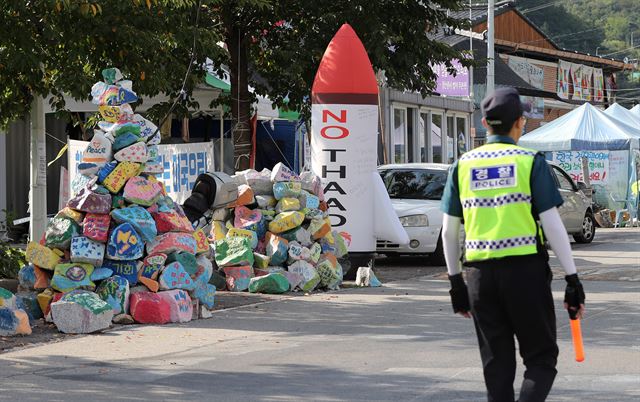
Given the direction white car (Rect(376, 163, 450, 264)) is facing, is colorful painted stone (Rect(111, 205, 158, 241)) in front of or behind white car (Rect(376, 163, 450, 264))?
in front

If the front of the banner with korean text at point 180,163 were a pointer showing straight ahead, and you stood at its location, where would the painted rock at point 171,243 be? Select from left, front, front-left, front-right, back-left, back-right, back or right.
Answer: front

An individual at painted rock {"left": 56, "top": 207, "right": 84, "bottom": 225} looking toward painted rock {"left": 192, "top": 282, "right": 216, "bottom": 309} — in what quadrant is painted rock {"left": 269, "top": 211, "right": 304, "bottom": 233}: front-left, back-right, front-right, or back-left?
front-left

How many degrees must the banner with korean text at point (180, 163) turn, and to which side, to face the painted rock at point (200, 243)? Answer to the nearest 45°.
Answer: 0° — it already faces it

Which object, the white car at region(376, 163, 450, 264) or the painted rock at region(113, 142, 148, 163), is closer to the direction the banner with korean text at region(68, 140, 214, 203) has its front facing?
the painted rock

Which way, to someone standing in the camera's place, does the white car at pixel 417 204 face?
facing the viewer and to the left of the viewer

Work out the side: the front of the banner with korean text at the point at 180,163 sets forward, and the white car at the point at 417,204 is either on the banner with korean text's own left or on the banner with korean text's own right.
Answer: on the banner with korean text's own left

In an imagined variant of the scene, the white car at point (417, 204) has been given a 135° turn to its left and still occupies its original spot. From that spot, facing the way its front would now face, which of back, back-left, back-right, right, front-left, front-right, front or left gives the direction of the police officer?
right

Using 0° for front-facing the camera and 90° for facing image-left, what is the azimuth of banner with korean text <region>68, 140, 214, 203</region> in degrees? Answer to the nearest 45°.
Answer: approximately 0°

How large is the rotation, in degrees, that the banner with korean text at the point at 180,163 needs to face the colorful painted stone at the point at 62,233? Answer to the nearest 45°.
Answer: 0° — it already faces it

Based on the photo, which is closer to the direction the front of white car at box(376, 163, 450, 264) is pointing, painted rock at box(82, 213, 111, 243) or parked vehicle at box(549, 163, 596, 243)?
the painted rock

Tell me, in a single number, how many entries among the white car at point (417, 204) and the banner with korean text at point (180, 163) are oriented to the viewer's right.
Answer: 0

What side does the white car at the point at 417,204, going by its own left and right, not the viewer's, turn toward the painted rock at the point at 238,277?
front
